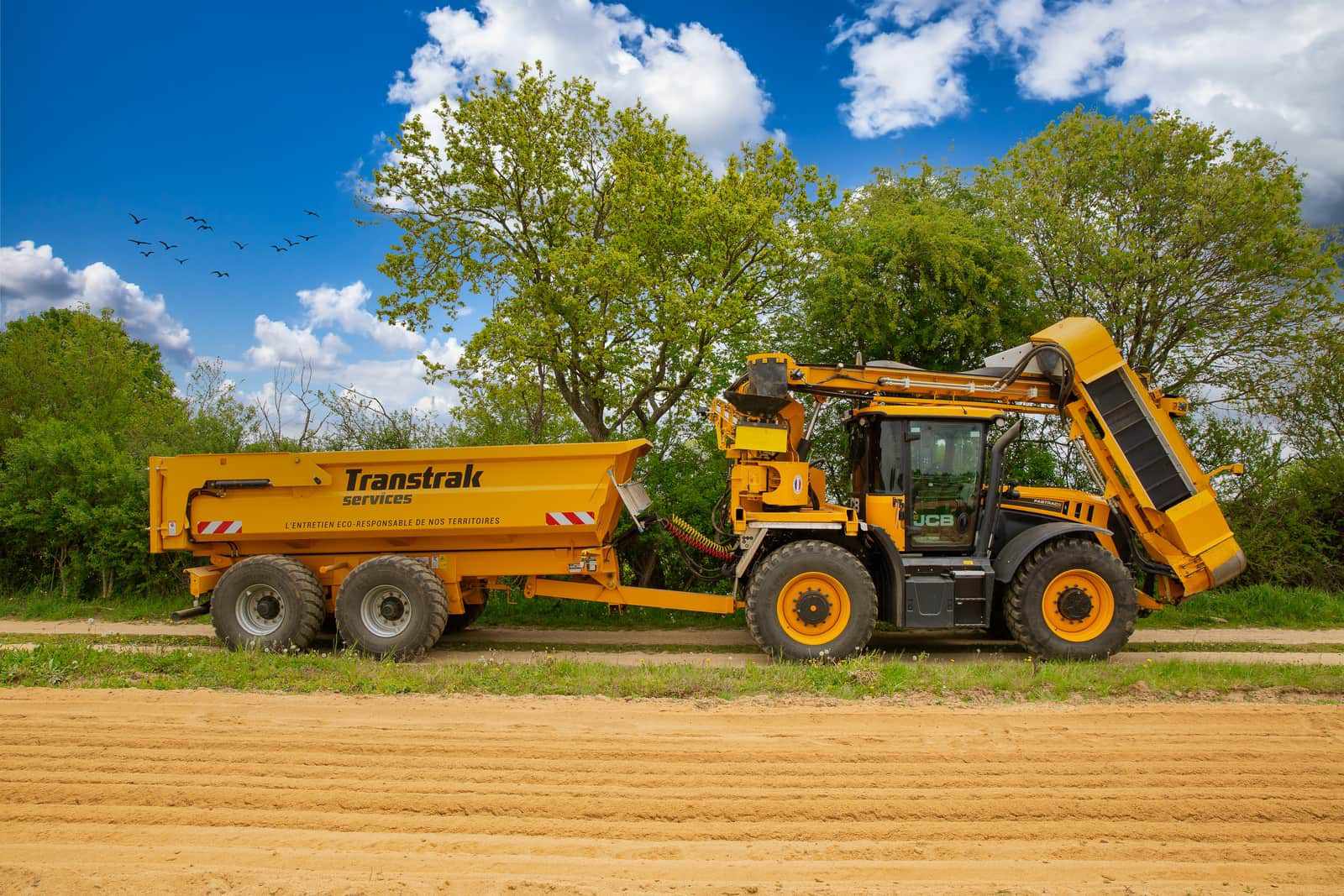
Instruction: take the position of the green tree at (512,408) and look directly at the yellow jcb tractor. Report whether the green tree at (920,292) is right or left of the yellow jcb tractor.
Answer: left

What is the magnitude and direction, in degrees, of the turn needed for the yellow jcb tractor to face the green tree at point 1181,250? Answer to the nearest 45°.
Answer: approximately 45° to its left

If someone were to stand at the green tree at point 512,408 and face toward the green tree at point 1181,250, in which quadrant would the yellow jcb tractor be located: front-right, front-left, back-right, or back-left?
front-right

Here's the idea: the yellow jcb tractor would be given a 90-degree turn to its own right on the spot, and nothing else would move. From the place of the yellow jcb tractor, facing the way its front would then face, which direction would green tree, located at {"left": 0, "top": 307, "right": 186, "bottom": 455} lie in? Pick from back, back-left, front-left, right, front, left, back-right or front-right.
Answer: back-right

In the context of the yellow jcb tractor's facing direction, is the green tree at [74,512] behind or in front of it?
behind

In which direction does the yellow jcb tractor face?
to the viewer's right

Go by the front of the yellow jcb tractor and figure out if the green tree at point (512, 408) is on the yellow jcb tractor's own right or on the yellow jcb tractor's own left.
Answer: on the yellow jcb tractor's own left

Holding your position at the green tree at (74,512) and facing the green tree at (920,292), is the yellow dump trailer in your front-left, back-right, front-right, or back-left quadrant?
front-right

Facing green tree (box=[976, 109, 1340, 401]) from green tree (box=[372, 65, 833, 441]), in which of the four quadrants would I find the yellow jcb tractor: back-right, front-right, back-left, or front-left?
front-right
